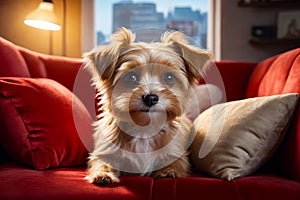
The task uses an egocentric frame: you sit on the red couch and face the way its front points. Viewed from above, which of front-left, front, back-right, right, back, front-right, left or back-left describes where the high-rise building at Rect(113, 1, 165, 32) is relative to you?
back

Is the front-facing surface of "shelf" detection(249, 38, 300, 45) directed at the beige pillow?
yes

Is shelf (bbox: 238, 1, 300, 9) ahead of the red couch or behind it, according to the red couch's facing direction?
behind

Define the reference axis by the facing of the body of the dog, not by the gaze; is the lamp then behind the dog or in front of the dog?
behind

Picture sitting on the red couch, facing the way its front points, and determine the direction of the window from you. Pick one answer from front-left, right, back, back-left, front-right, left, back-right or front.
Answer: back

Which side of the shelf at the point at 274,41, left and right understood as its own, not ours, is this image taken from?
front

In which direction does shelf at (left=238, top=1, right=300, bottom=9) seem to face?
toward the camera
